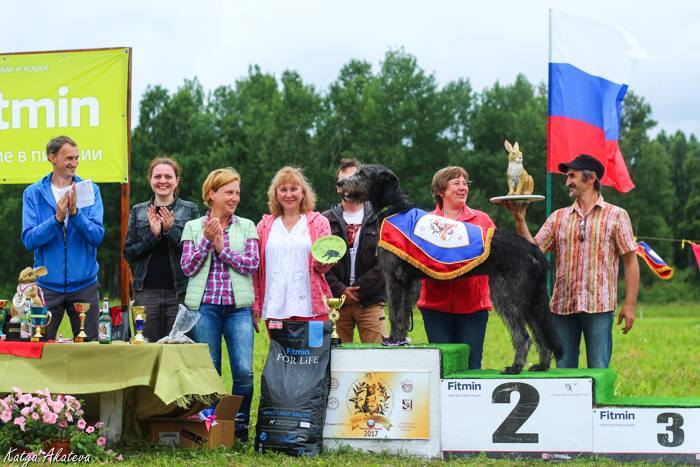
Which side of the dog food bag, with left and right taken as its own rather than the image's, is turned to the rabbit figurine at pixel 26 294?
right

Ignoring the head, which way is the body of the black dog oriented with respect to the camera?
to the viewer's left

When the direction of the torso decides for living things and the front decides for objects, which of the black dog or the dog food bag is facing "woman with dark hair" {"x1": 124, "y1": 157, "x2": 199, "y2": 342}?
the black dog

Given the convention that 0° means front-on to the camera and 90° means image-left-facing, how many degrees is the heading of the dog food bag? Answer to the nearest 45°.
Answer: approximately 0°
